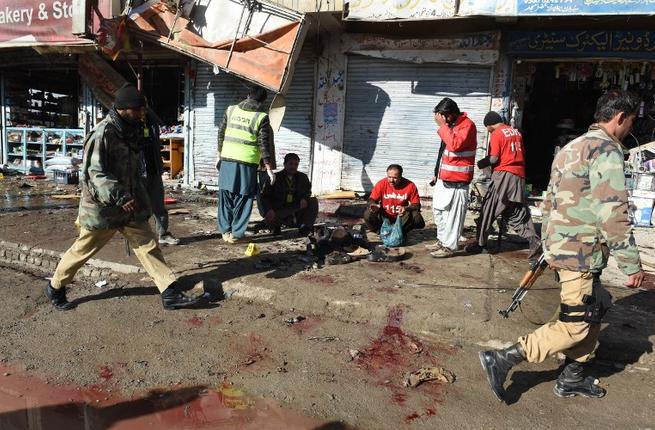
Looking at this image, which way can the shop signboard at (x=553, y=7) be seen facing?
toward the camera

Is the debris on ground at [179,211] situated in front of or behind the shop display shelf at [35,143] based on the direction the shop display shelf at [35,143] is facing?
in front

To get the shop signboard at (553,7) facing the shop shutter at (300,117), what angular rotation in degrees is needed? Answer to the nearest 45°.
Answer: approximately 90° to its right

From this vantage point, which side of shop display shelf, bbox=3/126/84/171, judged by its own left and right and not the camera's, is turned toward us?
front

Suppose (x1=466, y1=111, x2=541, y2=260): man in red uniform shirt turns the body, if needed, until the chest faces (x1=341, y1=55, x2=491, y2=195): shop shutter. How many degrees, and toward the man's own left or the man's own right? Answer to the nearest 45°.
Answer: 0° — they already face it

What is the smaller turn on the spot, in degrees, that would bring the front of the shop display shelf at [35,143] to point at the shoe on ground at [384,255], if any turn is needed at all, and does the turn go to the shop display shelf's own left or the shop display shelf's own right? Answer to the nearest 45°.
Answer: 0° — it already faces it

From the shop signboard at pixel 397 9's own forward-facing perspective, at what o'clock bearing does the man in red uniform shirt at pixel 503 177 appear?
The man in red uniform shirt is roughly at 11 o'clock from the shop signboard.

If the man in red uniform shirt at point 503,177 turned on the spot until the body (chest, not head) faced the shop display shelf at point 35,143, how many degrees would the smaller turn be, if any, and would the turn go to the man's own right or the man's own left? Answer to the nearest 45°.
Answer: approximately 45° to the man's own left

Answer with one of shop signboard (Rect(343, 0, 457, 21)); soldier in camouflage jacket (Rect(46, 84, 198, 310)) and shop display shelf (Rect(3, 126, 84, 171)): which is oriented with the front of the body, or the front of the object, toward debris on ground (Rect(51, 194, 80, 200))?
the shop display shelf

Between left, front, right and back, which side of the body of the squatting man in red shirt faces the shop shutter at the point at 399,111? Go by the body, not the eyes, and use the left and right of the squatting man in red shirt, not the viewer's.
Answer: back

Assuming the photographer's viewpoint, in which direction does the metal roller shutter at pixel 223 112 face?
facing the viewer

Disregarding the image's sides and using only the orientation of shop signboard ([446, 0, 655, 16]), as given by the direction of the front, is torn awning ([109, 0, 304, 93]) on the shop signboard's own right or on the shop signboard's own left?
on the shop signboard's own right

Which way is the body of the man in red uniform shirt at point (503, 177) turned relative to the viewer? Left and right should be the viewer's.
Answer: facing away from the viewer and to the left of the viewer

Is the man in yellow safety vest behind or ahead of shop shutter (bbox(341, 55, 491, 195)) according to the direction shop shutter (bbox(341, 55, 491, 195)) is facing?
ahead

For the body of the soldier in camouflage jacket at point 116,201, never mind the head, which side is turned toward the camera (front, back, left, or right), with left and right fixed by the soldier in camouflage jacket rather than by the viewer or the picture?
right

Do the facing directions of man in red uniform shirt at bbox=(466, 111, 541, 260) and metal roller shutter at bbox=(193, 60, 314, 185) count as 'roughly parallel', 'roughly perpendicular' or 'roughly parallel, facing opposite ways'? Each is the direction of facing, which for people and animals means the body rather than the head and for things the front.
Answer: roughly parallel, facing opposite ways

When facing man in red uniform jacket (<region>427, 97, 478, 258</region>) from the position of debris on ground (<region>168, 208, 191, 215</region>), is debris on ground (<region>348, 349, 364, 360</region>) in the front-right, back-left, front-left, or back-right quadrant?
front-right

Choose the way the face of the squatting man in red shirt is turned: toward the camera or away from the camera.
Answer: toward the camera

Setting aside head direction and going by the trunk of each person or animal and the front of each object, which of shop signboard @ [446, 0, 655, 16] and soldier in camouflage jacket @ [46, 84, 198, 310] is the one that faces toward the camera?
the shop signboard
